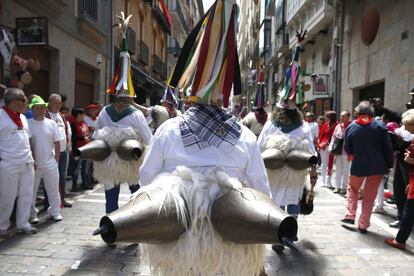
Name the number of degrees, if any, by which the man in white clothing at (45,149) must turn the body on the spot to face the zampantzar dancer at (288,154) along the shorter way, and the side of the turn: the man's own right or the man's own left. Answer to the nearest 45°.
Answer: approximately 45° to the man's own left

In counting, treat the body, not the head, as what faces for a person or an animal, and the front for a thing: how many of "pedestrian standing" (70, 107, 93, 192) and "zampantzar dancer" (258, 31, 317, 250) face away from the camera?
1

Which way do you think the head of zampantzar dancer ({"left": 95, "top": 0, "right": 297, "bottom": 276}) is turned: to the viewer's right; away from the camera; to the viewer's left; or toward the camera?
away from the camera

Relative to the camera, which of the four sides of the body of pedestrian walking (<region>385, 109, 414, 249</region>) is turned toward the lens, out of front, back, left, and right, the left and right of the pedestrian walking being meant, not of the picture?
left

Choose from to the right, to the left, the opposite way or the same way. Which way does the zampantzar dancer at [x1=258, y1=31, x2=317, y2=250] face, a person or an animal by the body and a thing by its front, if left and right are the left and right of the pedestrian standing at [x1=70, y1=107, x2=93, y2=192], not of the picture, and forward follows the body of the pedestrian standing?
to the left

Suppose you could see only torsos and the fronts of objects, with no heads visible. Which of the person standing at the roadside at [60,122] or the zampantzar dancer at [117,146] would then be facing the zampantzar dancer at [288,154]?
the person standing at the roadside

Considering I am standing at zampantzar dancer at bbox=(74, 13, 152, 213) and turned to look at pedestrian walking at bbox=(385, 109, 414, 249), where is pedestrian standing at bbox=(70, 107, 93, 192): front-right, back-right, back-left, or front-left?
back-left

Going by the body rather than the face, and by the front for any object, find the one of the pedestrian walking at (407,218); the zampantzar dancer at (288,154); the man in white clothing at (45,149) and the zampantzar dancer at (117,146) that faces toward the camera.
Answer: the man in white clothing

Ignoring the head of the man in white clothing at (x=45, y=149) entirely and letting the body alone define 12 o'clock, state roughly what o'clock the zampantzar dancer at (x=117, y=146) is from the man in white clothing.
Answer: The zampantzar dancer is roughly at 11 o'clock from the man in white clothing.

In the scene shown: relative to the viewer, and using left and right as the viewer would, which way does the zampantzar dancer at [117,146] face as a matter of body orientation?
facing away from the viewer

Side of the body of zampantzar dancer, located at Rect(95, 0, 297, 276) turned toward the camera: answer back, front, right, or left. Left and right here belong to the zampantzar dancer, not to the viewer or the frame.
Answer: back

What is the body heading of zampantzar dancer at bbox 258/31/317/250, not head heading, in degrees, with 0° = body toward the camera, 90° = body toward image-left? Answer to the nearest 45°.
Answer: approximately 180°
